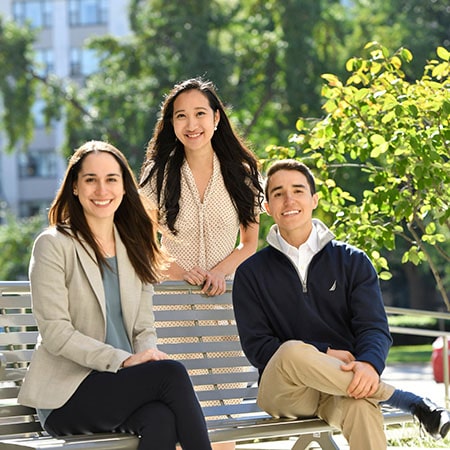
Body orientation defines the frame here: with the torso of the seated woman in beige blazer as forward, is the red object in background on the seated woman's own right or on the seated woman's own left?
on the seated woman's own left

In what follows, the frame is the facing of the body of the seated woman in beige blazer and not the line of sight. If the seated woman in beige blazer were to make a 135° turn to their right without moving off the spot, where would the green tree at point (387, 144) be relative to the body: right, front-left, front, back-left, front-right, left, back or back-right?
back-right

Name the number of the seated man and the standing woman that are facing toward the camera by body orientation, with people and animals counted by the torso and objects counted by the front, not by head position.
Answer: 2

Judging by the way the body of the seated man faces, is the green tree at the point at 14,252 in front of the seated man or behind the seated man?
behind

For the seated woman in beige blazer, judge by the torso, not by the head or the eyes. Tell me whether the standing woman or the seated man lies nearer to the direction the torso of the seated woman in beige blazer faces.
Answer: the seated man

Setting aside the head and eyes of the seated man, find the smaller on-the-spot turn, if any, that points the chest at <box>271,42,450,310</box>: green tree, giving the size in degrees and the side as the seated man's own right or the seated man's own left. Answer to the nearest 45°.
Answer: approximately 180°

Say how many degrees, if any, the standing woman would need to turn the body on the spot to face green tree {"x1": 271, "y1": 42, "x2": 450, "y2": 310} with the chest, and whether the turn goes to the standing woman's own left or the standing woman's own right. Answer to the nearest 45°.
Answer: approximately 135° to the standing woman's own left

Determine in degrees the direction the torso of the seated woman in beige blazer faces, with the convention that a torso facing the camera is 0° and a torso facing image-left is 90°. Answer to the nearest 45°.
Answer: approximately 315°

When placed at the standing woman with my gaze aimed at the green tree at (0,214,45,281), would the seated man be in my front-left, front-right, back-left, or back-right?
back-right
